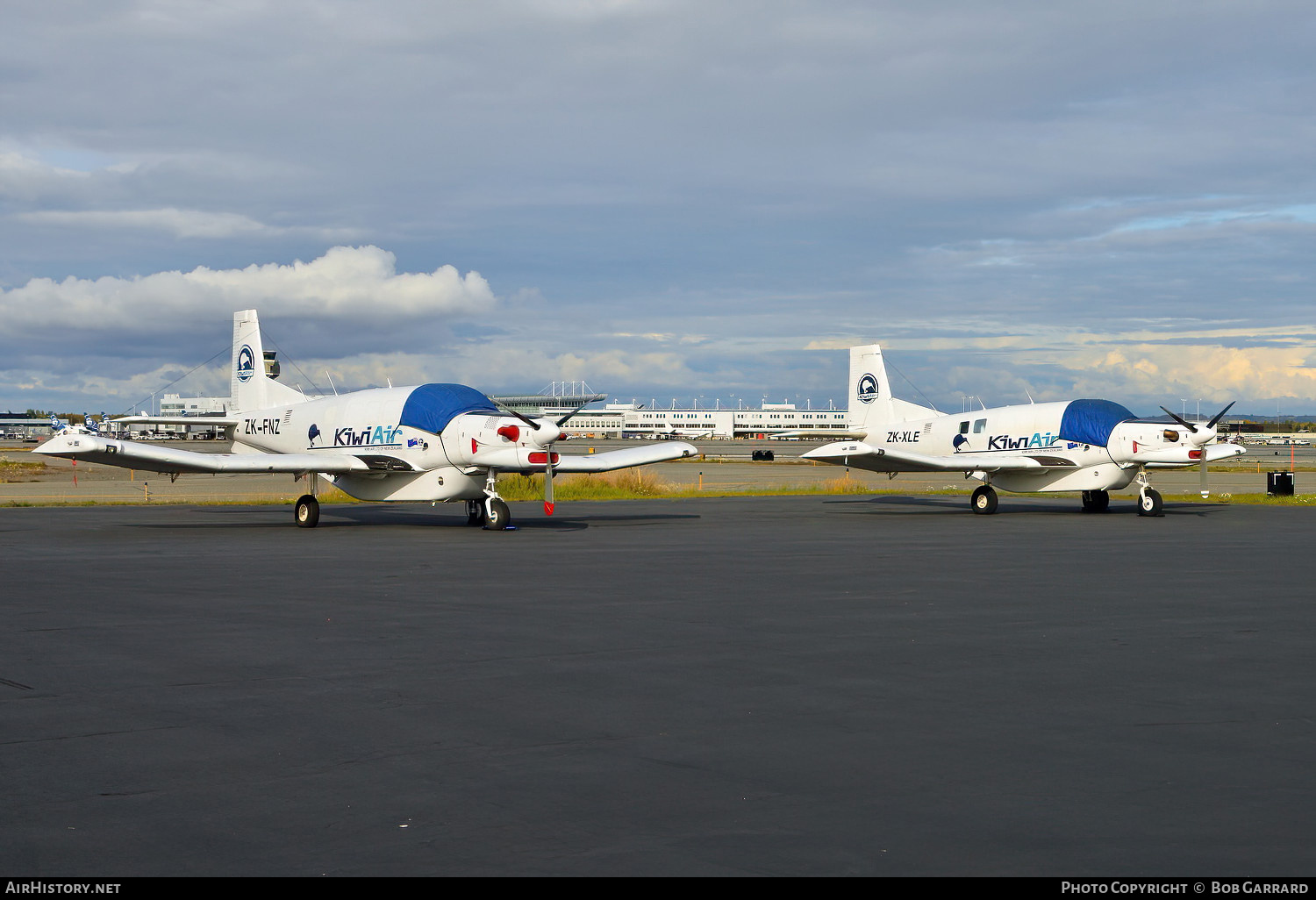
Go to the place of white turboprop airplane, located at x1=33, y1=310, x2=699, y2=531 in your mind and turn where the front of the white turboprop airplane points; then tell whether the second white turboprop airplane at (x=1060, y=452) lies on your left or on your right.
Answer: on your left

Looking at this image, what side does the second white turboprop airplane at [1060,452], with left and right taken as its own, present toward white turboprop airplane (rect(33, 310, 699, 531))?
right

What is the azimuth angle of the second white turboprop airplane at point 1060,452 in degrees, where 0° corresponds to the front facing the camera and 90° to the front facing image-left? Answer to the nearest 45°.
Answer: approximately 315°

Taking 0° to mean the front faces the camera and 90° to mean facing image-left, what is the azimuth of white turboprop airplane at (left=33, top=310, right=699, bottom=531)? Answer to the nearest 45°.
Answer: approximately 315°
